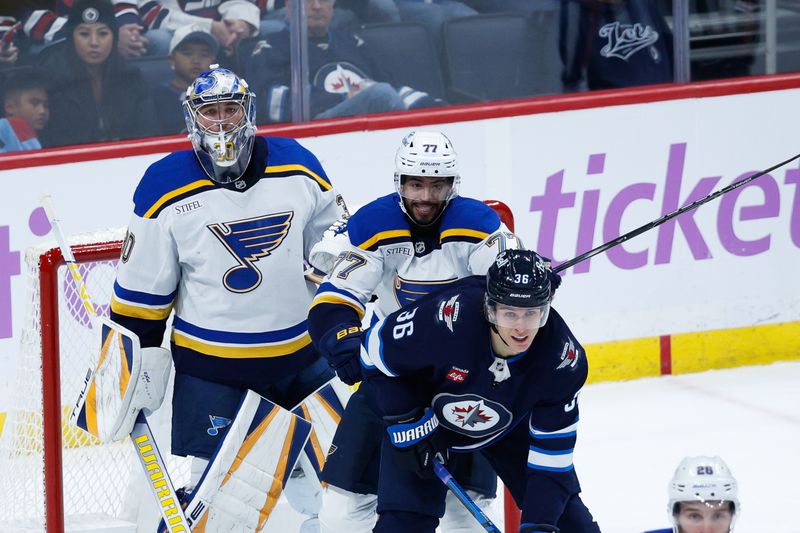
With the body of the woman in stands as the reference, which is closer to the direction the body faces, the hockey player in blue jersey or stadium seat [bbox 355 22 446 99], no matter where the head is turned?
the hockey player in blue jersey

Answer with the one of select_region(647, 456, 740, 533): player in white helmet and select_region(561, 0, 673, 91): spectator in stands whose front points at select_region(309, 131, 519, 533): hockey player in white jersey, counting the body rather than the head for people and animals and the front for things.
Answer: the spectator in stands
